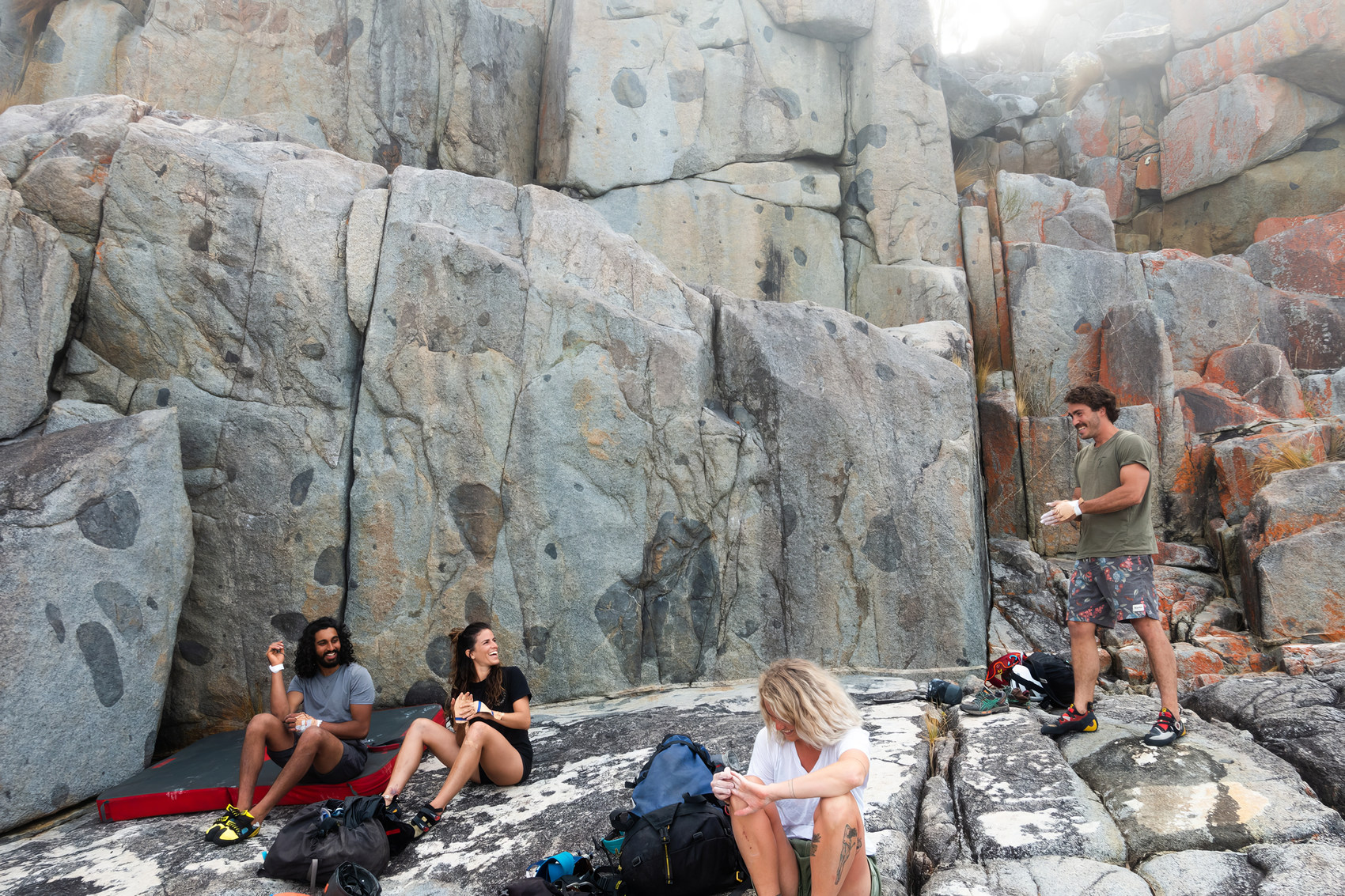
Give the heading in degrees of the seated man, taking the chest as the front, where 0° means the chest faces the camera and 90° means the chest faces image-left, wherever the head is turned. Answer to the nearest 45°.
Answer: approximately 45°

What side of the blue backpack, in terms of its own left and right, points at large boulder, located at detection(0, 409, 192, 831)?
right

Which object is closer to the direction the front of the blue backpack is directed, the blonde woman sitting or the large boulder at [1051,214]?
the blonde woman sitting

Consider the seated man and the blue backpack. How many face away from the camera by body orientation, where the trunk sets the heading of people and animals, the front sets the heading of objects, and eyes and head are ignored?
0

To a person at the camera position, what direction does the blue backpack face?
facing the viewer

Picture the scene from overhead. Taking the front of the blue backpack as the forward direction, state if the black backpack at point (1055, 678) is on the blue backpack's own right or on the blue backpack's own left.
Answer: on the blue backpack's own left

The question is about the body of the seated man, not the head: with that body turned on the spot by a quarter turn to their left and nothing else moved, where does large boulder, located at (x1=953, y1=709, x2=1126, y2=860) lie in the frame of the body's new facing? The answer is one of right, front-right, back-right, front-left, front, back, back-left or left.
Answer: front

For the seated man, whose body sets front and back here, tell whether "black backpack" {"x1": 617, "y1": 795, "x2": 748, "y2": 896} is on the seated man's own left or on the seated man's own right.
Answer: on the seated man's own left

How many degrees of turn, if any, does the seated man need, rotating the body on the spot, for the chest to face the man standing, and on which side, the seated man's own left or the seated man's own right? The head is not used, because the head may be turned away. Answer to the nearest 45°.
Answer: approximately 90° to the seated man's own left

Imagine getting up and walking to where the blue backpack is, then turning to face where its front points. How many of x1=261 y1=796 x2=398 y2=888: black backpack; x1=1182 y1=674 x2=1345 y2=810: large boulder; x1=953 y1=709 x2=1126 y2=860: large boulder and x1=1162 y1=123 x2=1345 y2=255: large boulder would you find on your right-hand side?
1
